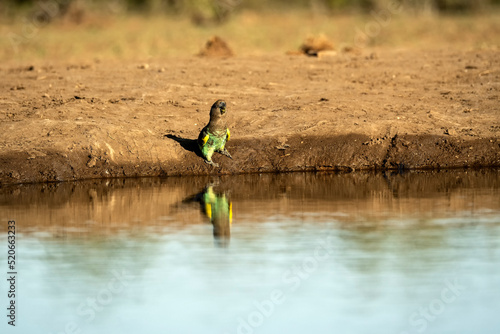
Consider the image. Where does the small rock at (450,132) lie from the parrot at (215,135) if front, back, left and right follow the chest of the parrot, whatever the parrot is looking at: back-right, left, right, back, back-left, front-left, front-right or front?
front-left

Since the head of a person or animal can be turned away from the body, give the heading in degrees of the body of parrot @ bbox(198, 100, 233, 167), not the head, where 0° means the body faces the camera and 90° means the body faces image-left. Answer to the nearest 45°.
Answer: approximately 315°

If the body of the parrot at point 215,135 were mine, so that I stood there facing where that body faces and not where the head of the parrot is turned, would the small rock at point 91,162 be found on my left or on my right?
on my right
